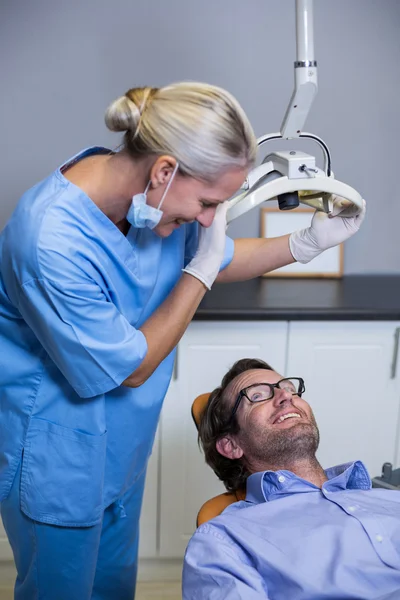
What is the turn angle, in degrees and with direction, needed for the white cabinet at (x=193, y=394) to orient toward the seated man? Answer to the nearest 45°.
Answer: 0° — it already faces them

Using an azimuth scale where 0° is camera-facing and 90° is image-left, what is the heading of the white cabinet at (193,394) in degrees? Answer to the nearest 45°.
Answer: approximately 0°
